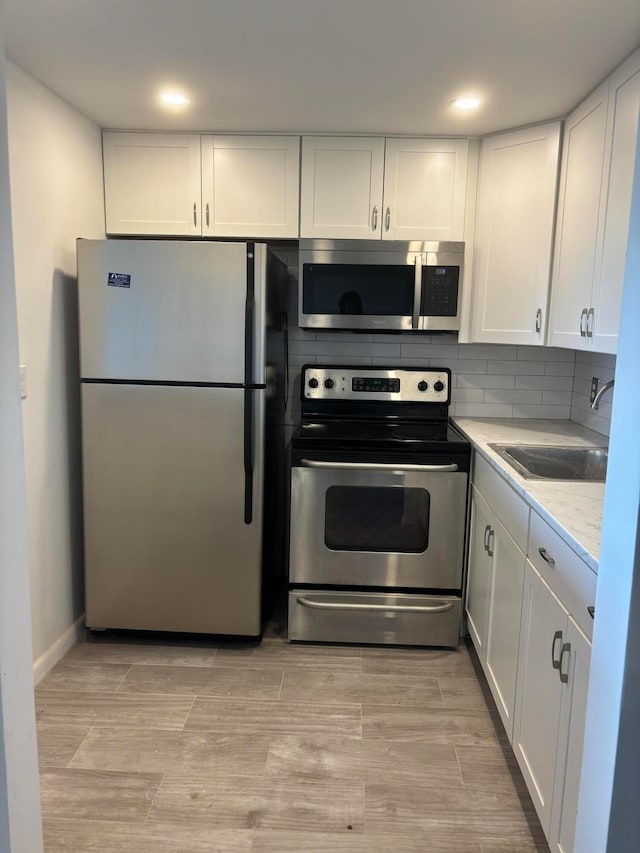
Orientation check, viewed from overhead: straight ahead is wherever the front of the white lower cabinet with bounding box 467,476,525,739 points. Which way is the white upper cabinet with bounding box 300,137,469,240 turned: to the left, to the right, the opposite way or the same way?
to the left

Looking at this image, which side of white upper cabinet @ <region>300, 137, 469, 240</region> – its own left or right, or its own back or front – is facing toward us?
front

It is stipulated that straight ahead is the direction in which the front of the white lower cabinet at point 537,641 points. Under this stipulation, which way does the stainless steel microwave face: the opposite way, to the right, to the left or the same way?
to the left

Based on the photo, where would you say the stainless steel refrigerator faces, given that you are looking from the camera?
facing the viewer

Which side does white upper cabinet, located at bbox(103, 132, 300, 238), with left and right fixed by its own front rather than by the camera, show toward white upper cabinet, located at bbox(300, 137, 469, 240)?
left

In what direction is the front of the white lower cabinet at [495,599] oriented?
to the viewer's left

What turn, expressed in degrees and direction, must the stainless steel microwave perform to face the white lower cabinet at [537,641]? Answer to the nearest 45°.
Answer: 0° — it already faces it

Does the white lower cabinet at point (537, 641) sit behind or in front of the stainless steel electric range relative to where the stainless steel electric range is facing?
in front

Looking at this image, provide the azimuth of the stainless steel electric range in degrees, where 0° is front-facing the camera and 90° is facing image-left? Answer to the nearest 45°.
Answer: approximately 0°

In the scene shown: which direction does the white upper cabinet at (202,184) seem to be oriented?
toward the camera

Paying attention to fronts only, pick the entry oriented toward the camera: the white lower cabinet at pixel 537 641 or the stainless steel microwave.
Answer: the stainless steel microwave

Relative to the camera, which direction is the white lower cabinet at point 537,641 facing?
to the viewer's left

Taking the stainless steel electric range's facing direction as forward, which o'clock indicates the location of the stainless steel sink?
The stainless steel sink is roughly at 9 o'clock from the stainless steel electric range.
